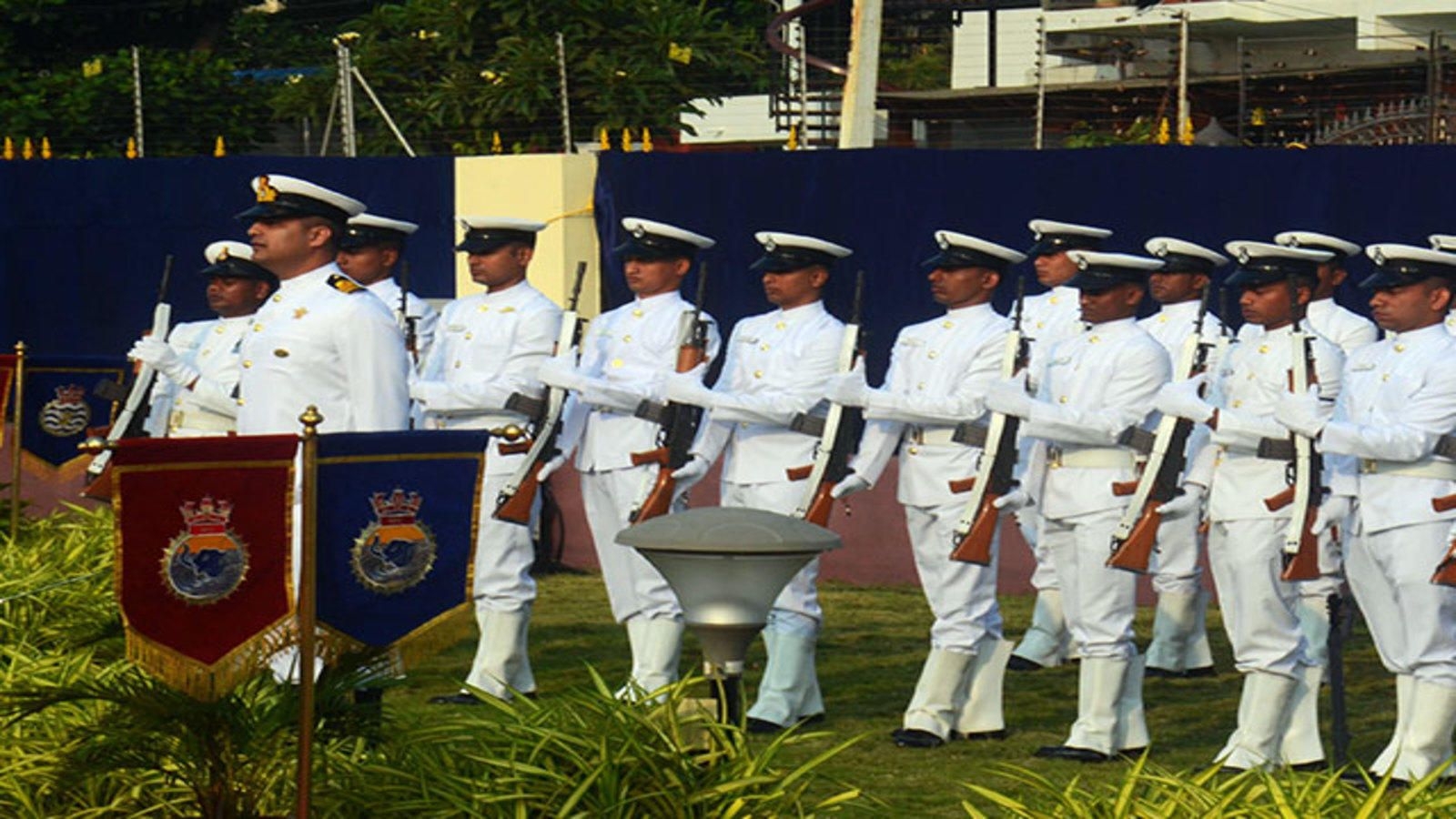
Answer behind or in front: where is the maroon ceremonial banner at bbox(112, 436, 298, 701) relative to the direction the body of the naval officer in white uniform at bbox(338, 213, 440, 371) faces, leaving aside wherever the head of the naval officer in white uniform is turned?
in front

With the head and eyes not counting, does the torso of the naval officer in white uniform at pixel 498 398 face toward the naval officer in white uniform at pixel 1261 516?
no

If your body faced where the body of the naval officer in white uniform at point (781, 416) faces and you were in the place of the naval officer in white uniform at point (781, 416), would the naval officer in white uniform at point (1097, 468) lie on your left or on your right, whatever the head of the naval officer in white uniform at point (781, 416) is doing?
on your left

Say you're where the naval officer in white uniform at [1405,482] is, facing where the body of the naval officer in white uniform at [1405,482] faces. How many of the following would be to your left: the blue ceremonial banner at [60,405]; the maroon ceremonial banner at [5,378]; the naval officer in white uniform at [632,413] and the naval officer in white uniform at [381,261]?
0

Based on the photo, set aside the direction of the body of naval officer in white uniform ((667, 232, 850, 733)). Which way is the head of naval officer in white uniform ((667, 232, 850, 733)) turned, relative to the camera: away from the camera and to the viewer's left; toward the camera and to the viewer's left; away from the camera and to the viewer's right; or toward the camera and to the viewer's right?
toward the camera and to the viewer's left

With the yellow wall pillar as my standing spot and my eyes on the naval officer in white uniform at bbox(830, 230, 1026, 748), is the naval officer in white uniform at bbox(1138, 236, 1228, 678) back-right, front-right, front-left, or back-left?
front-left

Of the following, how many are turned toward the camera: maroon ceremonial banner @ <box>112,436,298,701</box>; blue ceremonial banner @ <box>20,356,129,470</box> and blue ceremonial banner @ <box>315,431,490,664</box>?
3

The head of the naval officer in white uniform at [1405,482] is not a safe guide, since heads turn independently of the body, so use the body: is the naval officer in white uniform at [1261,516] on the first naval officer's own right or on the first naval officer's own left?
on the first naval officer's own right

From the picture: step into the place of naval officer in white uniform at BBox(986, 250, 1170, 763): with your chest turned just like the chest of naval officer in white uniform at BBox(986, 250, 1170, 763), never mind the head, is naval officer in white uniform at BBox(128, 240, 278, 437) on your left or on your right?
on your right

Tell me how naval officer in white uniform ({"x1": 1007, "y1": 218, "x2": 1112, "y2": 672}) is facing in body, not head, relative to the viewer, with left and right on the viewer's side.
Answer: facing the viewer and to the left of the viewer

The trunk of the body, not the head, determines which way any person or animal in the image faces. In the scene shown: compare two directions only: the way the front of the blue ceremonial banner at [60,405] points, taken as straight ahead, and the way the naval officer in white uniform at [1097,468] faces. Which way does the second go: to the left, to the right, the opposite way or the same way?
to the right

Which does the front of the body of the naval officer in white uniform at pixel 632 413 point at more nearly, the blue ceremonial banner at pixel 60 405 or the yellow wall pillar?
the blue ceremonial banner

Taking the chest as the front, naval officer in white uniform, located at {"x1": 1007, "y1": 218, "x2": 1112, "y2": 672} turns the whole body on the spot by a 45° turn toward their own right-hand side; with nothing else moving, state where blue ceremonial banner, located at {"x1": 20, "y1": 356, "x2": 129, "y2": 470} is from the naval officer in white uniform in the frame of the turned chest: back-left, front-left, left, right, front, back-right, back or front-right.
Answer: front

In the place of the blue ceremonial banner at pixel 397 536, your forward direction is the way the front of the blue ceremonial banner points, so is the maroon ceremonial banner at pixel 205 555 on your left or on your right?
on your right

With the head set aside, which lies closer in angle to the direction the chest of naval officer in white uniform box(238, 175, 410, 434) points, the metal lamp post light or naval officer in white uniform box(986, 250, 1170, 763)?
the metal lamp post light

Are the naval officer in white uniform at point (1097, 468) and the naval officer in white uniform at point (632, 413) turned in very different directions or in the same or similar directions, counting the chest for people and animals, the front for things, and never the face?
same or similar directions

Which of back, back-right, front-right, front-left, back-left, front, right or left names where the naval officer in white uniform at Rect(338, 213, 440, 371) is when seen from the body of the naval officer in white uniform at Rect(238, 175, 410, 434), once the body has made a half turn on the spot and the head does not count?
front-left

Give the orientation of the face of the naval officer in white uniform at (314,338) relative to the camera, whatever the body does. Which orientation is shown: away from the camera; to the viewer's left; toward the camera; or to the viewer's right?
to the viewer's left
